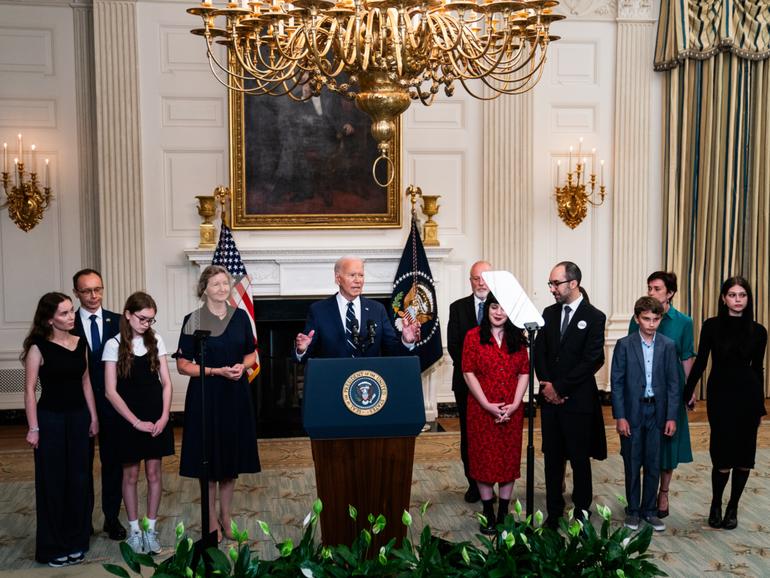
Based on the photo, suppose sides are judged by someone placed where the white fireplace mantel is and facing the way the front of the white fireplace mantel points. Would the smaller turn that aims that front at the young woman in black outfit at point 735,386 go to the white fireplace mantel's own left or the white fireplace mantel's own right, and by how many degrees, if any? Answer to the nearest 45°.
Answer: approximately 45° to the white fireplace mantel's own left

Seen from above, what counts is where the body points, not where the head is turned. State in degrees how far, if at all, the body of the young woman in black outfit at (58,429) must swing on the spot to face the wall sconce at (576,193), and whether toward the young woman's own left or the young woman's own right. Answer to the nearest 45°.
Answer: approximately 90° to the young woman's own left

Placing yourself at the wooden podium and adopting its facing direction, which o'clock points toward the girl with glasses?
The girl with glasses is roughly at 4 o'clock from the wooden podium.

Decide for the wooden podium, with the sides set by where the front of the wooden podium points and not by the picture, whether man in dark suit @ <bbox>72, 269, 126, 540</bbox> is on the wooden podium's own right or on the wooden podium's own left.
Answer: on the wooden podium's own right

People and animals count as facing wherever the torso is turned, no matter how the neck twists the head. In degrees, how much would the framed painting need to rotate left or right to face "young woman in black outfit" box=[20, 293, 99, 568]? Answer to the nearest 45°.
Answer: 0° — it already faces them

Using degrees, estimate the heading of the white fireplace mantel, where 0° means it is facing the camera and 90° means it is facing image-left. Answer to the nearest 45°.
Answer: approximately 0°

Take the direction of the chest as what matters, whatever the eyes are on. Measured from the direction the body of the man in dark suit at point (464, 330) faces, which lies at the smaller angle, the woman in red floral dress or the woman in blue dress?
the woman in red floral dress

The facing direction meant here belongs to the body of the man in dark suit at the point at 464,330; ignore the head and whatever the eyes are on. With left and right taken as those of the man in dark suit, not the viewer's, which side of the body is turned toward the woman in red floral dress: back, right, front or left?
front

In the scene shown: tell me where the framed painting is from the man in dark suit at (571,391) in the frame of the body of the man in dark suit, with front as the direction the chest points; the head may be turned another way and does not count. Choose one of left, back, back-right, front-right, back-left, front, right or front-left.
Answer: right

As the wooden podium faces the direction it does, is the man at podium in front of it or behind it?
behind
